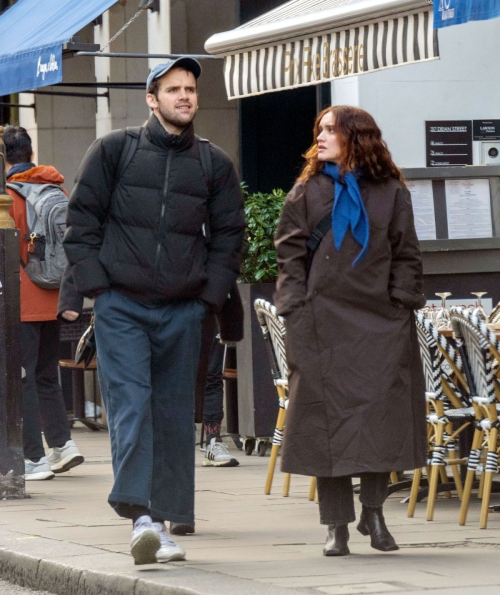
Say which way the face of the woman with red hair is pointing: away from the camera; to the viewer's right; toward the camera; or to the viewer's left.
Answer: to the viewer's left

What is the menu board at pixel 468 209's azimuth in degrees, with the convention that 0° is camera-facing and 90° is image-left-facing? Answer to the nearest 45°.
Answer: approximately 0°

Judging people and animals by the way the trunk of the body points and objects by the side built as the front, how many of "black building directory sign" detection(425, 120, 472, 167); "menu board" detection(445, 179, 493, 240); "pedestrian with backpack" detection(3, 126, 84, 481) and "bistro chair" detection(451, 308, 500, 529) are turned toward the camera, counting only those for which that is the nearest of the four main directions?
2

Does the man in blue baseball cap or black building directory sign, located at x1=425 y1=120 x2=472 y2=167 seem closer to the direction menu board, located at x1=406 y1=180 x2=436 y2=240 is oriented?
the man in blue baseball cap
